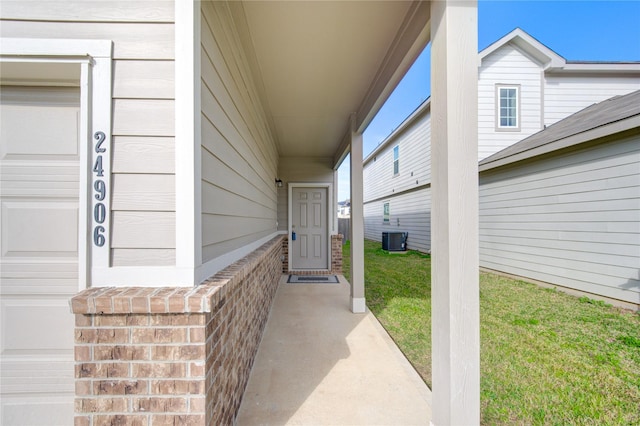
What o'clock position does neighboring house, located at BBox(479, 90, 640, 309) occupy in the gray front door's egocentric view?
The neighboring house is roughly at 10 o'clock from the gray front door.

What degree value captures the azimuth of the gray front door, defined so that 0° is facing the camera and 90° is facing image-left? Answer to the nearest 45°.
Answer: approximately 0°

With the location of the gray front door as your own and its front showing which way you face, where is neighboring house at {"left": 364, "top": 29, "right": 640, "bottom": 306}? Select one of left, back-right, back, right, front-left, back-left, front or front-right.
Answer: left
